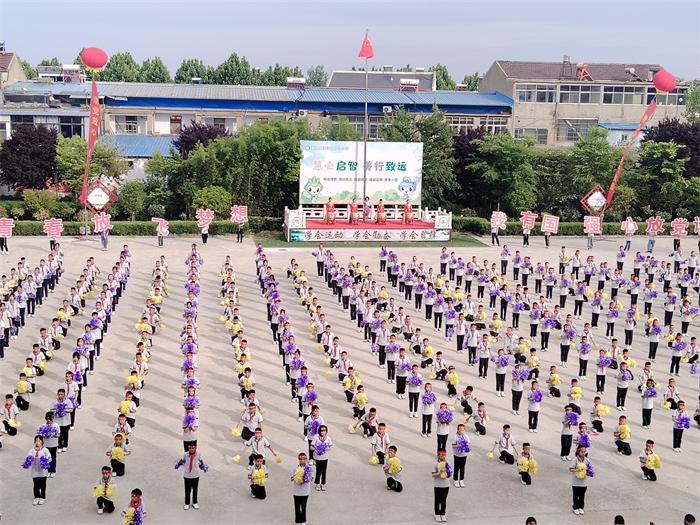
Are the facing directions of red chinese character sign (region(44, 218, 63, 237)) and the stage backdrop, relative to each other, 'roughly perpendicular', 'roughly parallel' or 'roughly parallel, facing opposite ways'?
roughly parallel

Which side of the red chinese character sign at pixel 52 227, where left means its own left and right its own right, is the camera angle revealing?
front

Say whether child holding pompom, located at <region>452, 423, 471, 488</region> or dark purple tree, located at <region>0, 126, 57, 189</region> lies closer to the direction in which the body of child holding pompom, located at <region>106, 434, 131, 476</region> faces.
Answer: the child holding pompom

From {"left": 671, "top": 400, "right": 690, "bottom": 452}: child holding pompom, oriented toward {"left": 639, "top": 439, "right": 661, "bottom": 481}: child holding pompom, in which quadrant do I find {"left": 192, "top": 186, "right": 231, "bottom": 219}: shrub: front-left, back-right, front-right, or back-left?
back-right

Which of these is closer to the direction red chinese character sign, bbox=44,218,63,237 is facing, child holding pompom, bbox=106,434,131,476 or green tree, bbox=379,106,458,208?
the child holding pompom

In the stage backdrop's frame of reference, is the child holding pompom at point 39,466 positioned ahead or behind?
ahead

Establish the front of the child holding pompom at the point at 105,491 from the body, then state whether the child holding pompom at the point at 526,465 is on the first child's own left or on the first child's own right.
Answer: on the first child's own left

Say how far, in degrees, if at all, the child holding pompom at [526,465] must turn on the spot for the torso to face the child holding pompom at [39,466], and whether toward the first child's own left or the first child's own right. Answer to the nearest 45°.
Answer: approximately 90° to the first child's own right

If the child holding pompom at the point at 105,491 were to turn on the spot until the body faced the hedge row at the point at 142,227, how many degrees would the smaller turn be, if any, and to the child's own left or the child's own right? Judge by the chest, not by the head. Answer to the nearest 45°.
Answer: approximately 180°

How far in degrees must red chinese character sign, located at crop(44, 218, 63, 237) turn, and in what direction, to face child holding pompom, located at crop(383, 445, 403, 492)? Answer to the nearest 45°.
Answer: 0° — it already faces them

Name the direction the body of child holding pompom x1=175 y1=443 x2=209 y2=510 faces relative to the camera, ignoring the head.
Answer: toward the camera

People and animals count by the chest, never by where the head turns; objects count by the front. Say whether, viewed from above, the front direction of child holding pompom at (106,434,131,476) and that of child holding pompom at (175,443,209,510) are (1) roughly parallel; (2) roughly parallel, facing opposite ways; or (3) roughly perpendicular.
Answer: roughly parallel

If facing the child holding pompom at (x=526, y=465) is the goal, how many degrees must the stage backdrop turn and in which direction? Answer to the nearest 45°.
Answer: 0° — it already faces them

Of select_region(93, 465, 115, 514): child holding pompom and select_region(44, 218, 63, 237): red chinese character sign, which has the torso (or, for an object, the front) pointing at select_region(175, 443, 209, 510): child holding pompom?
the red chinese character sign
